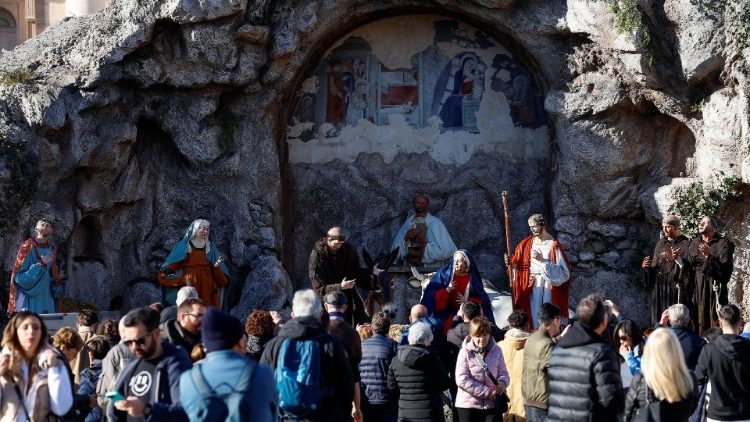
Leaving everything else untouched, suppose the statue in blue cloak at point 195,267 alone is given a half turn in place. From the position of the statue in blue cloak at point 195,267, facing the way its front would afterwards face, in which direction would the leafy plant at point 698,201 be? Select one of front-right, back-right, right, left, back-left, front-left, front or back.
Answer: back-right

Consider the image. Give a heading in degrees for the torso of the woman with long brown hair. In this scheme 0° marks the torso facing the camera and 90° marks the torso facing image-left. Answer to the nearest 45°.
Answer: approximately 0°

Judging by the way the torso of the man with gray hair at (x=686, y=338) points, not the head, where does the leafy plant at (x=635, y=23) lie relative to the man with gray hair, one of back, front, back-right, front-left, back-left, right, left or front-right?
front-right

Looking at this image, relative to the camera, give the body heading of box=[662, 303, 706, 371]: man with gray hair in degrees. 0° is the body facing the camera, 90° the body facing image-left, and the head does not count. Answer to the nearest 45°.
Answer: approximately 135°

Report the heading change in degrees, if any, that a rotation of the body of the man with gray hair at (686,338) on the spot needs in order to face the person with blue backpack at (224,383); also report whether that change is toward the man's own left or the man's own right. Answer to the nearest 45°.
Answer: approximately 90° to the man's own left

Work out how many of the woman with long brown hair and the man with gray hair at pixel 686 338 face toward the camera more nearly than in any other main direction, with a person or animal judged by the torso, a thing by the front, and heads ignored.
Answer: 1

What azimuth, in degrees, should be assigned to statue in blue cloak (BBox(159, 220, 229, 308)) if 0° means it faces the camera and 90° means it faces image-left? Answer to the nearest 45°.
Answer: approximately 315°

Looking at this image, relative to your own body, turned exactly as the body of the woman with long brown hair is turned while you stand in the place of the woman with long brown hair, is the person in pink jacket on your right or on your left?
on your left

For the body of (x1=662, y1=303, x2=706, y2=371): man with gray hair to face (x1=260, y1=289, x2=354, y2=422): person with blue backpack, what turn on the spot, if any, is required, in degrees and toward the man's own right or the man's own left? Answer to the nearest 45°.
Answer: approximately 90° to the man's own left
